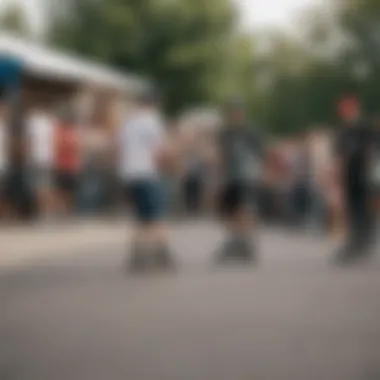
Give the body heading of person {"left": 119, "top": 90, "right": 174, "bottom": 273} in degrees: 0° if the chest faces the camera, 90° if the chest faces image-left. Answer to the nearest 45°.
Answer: approximately 225°

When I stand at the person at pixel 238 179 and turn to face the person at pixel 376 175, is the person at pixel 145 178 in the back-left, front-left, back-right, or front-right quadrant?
back-right
